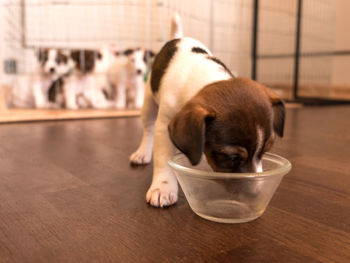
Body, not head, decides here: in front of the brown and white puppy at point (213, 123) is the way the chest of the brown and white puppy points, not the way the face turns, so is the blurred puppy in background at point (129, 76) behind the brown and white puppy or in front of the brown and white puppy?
behind

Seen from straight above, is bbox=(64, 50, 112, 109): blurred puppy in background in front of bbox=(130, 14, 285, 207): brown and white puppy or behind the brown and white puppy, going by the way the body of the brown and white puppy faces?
behind

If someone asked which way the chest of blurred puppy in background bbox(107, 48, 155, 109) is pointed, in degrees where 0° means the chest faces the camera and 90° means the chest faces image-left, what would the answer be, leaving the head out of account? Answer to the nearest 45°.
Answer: approximately 315°

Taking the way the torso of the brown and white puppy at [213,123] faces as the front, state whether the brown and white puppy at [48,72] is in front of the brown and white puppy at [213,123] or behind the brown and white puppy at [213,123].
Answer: behind

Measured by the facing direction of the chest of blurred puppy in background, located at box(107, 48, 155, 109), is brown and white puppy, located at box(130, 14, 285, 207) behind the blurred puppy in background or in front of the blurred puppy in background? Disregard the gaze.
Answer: in front

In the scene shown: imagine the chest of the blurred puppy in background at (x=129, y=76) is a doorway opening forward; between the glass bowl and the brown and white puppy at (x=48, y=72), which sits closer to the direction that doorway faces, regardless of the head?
the glass bowl

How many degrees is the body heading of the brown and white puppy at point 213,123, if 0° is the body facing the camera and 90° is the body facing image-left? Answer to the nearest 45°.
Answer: approximately 315°

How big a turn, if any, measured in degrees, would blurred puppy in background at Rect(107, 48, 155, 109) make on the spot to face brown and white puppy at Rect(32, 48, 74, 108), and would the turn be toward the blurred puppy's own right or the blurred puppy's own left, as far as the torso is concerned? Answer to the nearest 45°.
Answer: approximately 135° to the blurred puppy's own right
